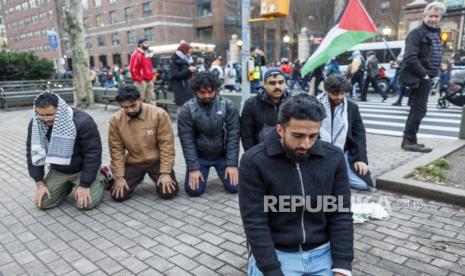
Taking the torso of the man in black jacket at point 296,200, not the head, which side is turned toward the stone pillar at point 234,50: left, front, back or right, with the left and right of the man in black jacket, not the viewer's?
back

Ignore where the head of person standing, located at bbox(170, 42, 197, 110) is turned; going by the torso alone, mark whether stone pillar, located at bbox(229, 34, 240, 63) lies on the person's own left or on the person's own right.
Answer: on the person's own left

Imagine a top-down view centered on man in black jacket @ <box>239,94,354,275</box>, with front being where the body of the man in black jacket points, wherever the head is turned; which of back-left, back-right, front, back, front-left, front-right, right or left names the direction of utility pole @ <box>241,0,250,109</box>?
back

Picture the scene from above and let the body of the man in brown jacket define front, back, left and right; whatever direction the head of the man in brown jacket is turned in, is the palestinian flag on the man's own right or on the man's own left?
on the man's own left

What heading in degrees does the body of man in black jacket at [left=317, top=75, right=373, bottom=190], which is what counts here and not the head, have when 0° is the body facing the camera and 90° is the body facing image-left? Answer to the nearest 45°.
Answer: approximately 45°

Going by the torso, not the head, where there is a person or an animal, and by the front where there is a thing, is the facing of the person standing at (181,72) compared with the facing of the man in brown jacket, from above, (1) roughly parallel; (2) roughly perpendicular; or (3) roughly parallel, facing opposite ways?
roughly perpendicular

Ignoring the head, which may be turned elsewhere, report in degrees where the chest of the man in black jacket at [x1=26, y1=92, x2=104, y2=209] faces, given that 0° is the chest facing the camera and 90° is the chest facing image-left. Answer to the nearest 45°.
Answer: approximately 45°

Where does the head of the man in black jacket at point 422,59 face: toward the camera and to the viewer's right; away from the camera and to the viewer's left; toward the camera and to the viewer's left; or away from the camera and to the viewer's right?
toward the camera and to the viewer's left

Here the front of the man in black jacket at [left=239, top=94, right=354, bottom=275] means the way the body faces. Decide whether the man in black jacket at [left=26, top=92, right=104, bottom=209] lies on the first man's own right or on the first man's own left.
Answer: on the first man's own right

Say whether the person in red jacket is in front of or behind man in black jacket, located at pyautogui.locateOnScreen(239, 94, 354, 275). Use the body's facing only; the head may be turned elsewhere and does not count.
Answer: behind
